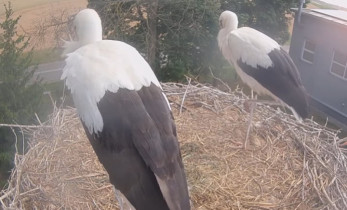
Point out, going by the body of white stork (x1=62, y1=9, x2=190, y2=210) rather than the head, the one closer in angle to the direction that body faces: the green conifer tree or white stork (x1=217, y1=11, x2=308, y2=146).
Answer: the green conifer tree

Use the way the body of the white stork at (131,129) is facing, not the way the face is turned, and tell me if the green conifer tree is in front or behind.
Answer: in front

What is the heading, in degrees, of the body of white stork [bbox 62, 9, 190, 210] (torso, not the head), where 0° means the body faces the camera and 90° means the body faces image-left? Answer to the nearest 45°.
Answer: approximately 135°

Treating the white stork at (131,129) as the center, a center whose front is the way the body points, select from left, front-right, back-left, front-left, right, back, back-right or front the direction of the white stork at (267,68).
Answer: right
